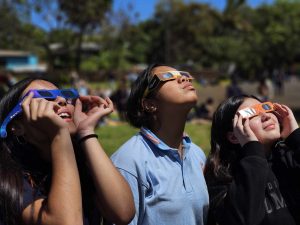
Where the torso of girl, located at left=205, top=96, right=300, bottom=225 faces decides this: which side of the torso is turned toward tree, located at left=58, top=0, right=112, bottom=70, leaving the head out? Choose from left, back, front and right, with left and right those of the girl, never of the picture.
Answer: back

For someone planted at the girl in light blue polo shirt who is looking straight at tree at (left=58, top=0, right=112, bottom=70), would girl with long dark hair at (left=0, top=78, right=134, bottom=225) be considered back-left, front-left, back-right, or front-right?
back-left

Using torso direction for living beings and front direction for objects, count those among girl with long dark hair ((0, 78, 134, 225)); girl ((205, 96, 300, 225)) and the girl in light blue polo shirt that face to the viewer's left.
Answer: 0

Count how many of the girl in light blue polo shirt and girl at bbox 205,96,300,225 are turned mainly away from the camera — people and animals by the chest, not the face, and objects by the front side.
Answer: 0

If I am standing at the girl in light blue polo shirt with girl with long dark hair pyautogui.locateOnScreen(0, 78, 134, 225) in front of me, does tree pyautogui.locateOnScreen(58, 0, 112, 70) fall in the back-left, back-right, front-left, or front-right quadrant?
back-right

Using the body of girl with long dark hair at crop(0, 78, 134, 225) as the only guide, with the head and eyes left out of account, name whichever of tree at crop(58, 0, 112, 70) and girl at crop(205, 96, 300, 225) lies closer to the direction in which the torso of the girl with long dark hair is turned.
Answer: the girl

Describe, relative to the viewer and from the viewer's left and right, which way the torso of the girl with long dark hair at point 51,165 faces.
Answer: facing the viewer and to the right of the viewer

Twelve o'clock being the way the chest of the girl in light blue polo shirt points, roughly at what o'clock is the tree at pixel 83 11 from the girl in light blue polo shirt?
The tree is roughly at 7 o'clock from the girl in light blue polo shirt.

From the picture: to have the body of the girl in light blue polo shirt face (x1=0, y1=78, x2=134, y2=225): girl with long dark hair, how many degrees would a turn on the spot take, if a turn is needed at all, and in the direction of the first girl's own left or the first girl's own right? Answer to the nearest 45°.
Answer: approximately 90° to the first girl's own right

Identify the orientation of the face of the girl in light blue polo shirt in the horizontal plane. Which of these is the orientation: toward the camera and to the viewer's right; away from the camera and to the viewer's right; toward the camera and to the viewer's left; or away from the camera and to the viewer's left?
toward the camera and to the viewer's right

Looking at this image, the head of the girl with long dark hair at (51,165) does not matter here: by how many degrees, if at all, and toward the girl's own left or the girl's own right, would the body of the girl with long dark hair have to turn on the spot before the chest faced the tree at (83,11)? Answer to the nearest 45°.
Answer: approximately 135° to the girl's own left

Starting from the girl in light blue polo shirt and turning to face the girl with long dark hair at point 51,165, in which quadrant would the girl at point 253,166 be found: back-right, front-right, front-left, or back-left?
back-left

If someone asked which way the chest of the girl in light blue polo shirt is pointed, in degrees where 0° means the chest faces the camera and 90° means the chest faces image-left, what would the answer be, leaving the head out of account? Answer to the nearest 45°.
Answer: approximately 315°

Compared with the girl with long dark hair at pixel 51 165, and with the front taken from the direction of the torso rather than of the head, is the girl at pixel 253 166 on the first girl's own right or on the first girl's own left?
on the first girl's own left

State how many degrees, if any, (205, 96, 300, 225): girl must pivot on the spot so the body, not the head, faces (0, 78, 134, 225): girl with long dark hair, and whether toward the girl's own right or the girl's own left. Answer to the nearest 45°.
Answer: approximately 90° to the girl's own right

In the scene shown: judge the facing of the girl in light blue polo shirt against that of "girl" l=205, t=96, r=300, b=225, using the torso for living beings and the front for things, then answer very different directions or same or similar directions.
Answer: same or similar directions

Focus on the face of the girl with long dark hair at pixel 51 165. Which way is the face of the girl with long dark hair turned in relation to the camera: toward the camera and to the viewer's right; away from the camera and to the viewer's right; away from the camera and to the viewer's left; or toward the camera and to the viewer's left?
toward the camera and to the viewer's right
